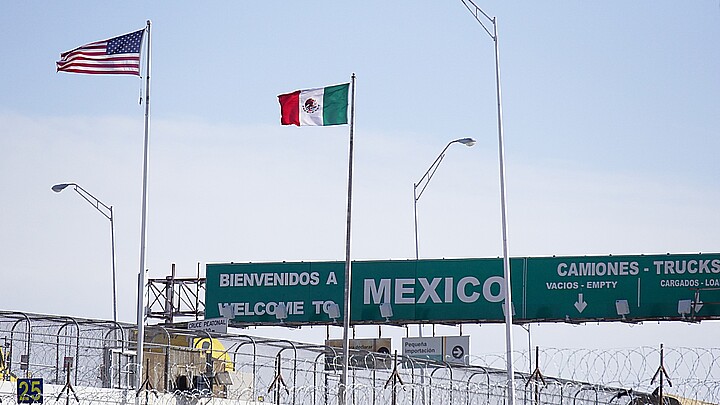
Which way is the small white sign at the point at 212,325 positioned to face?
toward the camera

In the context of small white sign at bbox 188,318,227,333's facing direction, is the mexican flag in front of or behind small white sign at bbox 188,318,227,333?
in front
